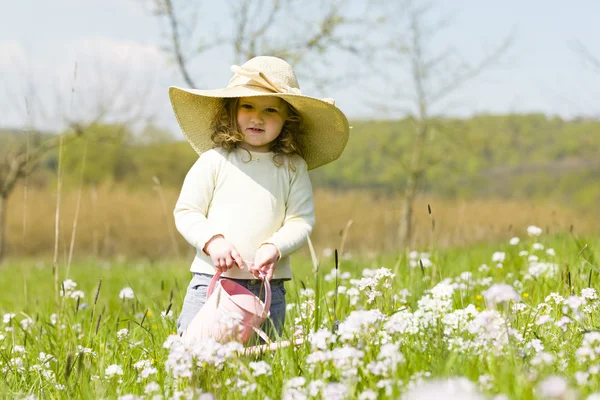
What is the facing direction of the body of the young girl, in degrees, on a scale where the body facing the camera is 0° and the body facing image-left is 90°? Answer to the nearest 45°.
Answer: approximately 0°

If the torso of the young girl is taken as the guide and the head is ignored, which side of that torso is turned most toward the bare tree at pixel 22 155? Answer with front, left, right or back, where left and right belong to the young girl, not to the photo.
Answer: back
